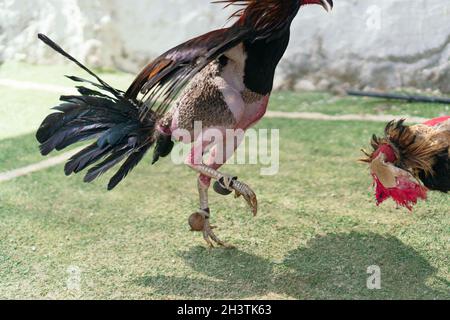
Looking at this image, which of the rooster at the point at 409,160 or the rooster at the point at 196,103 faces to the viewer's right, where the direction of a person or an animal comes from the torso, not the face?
the rooster at the point at 196,103

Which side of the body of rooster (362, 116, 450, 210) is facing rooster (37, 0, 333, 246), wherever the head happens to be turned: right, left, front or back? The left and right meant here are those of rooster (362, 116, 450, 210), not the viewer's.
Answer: front

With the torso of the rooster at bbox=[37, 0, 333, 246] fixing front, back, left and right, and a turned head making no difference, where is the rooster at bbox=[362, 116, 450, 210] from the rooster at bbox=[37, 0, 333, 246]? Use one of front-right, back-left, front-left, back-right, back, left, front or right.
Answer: front

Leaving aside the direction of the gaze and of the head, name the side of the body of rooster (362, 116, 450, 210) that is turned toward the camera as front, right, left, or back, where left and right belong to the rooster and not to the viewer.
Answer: left

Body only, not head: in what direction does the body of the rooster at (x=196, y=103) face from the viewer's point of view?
to the viewer's right

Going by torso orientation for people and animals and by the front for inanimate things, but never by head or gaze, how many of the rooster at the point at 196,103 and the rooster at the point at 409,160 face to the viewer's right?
1

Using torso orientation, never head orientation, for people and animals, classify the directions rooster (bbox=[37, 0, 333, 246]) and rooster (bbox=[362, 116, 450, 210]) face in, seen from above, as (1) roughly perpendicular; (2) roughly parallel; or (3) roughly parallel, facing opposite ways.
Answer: roughly parallel, facing opposite ways
